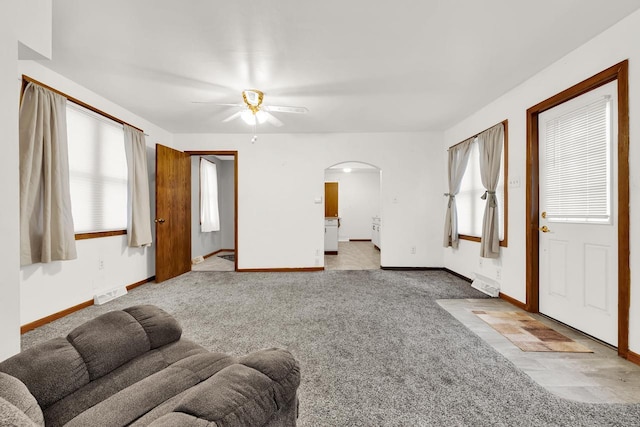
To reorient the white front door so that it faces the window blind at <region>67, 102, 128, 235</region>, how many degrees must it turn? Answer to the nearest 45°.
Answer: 0° — it already faces it

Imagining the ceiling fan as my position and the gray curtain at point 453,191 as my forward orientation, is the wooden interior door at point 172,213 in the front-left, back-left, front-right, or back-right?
back-left

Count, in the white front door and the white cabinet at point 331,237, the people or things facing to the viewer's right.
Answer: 0

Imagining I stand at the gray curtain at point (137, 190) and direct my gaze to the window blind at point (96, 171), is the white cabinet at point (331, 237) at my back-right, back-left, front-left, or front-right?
back-left

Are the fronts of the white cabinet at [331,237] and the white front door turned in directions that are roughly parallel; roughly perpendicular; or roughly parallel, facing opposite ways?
roughly perpendicular

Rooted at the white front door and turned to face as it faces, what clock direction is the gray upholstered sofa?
The gray upholstered sofa is roughly at 11 o'clock from the white front door.

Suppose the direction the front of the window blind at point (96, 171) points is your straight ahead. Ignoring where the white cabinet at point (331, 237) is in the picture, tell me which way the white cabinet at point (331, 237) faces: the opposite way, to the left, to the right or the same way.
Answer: to the right

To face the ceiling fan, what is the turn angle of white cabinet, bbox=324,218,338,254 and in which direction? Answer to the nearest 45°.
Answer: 0° — it already faces it

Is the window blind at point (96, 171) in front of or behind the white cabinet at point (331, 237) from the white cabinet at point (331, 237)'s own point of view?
in front
